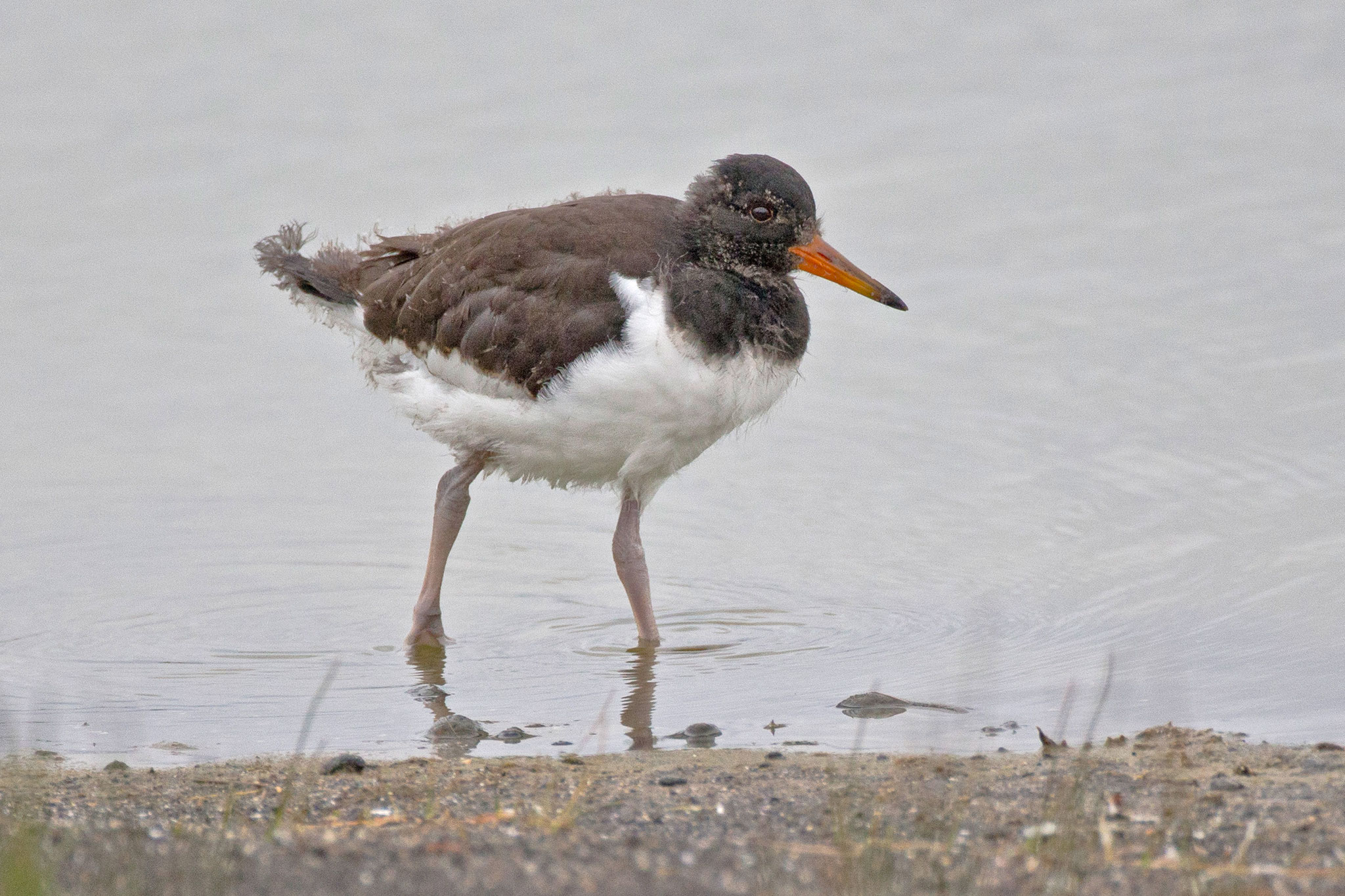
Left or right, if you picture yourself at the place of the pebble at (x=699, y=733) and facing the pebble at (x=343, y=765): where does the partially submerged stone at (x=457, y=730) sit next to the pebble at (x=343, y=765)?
right

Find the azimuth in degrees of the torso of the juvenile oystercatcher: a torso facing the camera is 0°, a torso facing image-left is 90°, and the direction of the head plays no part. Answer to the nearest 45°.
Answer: approximately 270°

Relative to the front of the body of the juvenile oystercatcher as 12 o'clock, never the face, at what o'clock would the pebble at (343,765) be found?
The pebble is roughly at 4 o'clock from the juvenile oystercatcher.
